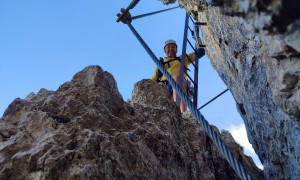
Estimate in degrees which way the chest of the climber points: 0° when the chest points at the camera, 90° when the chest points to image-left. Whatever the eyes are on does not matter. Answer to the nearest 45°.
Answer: approximately 0°
